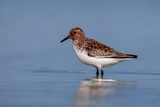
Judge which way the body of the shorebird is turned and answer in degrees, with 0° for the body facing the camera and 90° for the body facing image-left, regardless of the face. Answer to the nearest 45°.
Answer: approximately 90°
